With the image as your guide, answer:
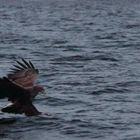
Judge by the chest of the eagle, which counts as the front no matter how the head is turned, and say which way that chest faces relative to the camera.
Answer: to the viewer's right
